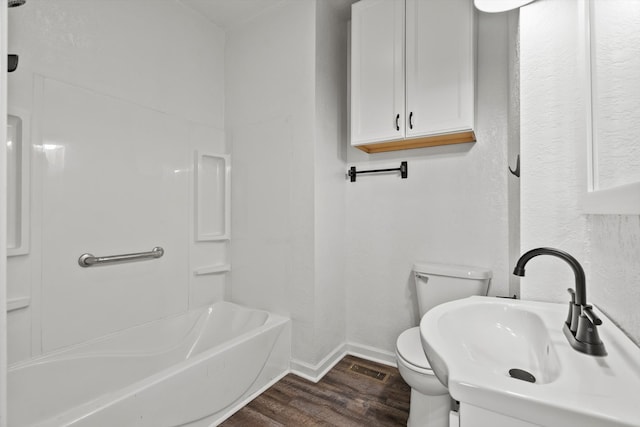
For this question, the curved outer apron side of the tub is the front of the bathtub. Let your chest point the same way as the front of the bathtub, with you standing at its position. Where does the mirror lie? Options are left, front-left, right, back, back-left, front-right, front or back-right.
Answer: front

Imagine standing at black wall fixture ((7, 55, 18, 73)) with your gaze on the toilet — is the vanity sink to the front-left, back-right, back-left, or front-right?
front-right

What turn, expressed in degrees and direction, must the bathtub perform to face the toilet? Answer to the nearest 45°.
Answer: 0° — it already faces it

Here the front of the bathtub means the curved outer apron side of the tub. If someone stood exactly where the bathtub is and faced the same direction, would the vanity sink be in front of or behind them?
in front
